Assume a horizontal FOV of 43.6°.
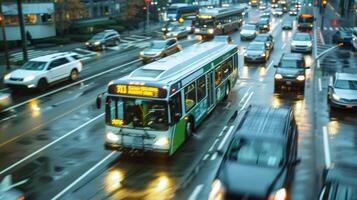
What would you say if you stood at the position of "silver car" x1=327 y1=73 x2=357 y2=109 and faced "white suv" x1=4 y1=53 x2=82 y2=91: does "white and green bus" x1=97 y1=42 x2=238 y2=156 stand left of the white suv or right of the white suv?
left

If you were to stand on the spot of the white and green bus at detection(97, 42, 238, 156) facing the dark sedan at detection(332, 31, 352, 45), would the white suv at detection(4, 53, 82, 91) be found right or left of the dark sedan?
left

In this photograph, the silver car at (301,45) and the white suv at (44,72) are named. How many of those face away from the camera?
0

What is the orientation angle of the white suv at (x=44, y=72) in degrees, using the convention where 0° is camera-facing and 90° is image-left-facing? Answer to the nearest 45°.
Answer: approximately 45°

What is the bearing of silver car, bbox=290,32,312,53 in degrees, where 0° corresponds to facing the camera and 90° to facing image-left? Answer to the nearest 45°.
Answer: approximately 0°

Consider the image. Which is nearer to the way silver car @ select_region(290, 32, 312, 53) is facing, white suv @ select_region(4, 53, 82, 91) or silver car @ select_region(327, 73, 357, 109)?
the silver car

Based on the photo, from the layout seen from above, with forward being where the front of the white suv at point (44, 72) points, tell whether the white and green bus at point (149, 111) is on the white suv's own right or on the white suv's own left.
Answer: on the white suv's own left

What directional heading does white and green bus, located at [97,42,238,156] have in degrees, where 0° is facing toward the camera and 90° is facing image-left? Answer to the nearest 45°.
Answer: approximately 45°

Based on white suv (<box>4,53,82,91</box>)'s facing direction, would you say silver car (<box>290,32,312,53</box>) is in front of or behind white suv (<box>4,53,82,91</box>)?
behind

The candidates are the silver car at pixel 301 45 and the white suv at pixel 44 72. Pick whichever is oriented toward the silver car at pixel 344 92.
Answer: the silver car at pixel 301 45

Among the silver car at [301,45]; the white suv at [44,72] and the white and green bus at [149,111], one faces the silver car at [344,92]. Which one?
the silver car at [301,45]
